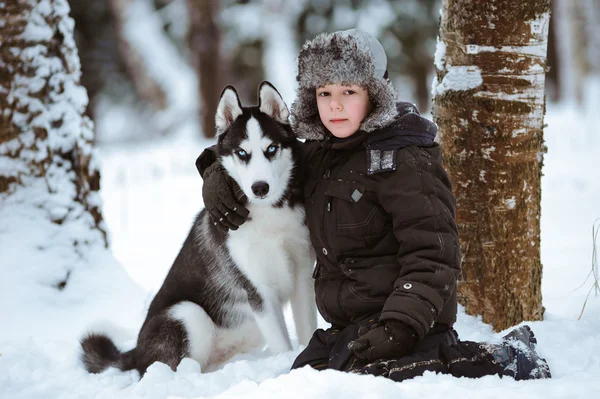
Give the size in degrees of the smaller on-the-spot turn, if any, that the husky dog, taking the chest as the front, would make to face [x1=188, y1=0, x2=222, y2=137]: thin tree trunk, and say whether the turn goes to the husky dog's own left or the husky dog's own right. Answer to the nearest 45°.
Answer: approximately 135° to the husky dog's own left

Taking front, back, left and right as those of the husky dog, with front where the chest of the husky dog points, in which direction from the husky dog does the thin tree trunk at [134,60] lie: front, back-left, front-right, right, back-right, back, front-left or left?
back-left

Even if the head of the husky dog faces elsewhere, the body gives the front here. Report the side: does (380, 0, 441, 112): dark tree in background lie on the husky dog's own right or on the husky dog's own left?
on the husky dog's own left

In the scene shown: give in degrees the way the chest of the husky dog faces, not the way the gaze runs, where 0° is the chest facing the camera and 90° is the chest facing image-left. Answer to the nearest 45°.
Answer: approximately 315°

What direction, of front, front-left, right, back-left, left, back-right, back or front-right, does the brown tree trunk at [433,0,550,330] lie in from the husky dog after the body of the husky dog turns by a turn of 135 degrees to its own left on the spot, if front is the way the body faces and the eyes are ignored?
right

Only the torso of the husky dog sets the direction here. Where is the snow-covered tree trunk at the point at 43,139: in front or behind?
behind

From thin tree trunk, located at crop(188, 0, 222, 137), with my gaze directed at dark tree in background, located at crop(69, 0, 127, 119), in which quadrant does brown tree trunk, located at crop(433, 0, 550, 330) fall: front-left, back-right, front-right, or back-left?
back-left

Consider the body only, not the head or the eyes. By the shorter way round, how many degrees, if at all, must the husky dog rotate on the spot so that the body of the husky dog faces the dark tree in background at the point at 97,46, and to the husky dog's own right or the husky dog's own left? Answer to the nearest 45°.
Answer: approximately 135° to the husky dog's own left
